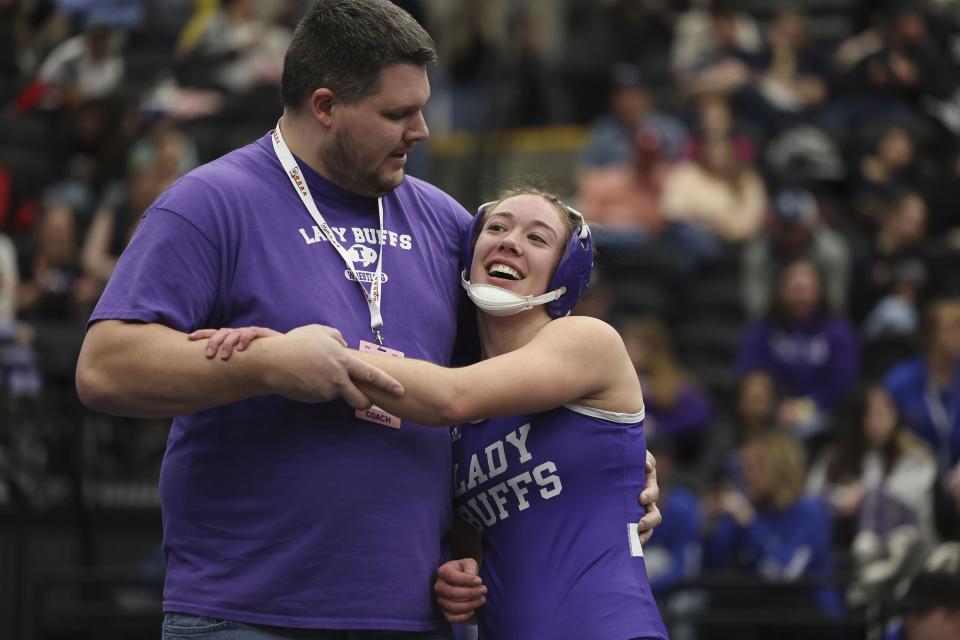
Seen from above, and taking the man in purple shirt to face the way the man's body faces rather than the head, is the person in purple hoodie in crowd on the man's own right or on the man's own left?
on the man's own left

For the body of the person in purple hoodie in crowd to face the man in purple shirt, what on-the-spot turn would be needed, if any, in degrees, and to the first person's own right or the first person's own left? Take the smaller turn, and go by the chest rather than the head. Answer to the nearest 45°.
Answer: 0° — they already face them

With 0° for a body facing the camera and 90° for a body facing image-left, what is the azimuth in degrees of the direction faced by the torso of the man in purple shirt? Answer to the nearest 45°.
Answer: approximately 315°

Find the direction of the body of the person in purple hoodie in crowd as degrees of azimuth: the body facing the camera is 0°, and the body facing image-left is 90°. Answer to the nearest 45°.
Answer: approximately 0°
